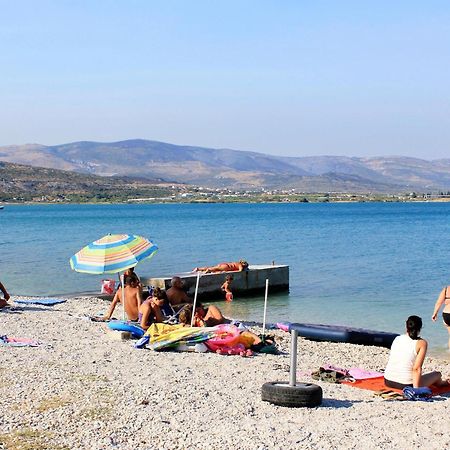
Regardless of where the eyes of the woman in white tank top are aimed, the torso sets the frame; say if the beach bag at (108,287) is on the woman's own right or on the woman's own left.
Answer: on the woman's own left

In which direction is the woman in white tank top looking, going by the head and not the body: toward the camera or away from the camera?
away from the camera

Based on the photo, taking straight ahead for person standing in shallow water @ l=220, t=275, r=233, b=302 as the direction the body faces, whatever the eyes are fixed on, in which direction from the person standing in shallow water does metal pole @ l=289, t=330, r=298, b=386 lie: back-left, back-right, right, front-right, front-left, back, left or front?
left

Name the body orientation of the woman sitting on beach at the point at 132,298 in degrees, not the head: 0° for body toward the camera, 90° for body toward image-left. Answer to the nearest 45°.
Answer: approximately 135°
